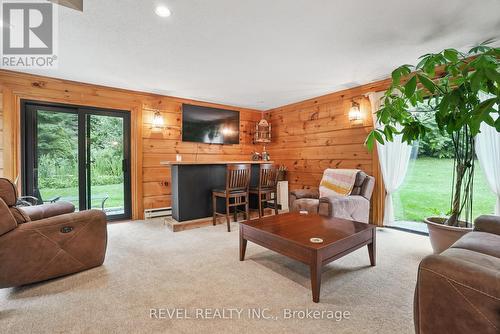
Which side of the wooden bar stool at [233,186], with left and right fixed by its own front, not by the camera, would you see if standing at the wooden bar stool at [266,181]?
right

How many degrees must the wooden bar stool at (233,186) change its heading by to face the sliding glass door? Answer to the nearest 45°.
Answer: approximately 45° to its left

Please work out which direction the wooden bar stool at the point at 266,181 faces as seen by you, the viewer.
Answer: facing away from the viewer and to the left of the viewer

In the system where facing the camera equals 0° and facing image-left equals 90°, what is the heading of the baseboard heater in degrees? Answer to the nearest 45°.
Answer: approximately 0°

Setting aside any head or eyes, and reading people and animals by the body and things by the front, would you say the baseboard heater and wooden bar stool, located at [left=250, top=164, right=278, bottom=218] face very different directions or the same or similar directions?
very different directions

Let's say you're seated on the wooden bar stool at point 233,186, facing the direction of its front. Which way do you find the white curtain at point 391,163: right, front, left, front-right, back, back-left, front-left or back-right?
back-right

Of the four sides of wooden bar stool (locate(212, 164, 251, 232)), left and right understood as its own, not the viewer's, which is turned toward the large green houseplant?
back

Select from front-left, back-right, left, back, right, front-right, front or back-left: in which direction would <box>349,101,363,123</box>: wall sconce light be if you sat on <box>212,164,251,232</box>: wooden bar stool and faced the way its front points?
back-right

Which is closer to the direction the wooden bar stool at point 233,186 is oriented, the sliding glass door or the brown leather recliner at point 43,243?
the sliding glass door
